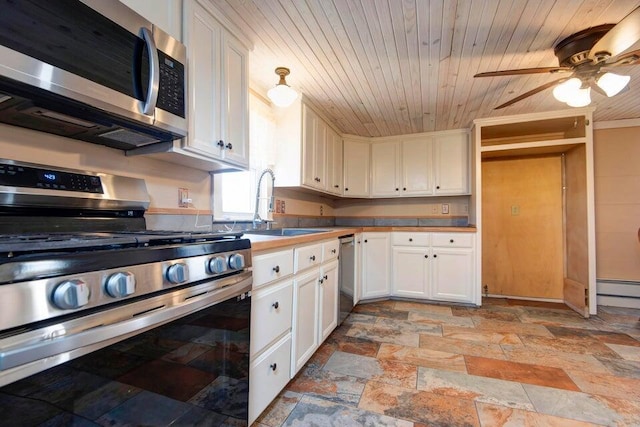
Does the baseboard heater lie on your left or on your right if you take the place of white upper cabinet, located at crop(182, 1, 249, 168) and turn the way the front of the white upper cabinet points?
on your left

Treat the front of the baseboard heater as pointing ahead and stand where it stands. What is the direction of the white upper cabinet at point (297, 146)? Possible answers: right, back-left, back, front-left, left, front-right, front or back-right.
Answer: front-right

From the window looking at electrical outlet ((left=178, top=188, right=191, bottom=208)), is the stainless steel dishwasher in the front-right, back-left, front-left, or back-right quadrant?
back-left

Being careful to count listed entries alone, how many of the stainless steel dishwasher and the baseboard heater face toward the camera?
1

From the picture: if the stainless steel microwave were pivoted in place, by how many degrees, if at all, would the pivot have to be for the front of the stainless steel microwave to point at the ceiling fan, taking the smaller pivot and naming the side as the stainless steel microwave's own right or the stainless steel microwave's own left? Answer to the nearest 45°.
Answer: approximately 45° to the stainless steel microwave's own left

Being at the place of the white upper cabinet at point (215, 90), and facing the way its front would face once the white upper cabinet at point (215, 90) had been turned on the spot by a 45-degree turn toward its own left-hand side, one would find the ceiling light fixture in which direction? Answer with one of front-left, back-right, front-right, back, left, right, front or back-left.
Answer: front-left

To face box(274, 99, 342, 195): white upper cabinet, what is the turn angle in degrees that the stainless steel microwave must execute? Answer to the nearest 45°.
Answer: approximately 90° to its left

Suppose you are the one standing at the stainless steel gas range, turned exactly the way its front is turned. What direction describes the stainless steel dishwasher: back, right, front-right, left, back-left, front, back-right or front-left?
left

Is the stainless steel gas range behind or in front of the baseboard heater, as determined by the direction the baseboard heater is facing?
in front

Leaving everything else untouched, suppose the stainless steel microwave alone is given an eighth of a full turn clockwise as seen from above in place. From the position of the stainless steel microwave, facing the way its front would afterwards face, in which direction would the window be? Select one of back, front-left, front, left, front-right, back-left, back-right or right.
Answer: back-left

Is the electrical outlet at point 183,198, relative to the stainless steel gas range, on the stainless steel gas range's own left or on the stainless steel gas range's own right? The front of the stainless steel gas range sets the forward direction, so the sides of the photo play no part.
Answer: on the stainless steel gas range's own left

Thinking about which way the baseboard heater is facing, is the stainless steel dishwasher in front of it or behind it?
in front

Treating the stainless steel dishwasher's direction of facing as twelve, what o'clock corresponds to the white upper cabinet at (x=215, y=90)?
The white upper cabinet is roughly at 4 o'clock from the stainless steel dishwasher.

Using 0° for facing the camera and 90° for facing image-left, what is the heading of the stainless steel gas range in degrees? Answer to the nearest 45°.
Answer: approximately 315°

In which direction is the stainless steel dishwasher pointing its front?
to the viewer's right
